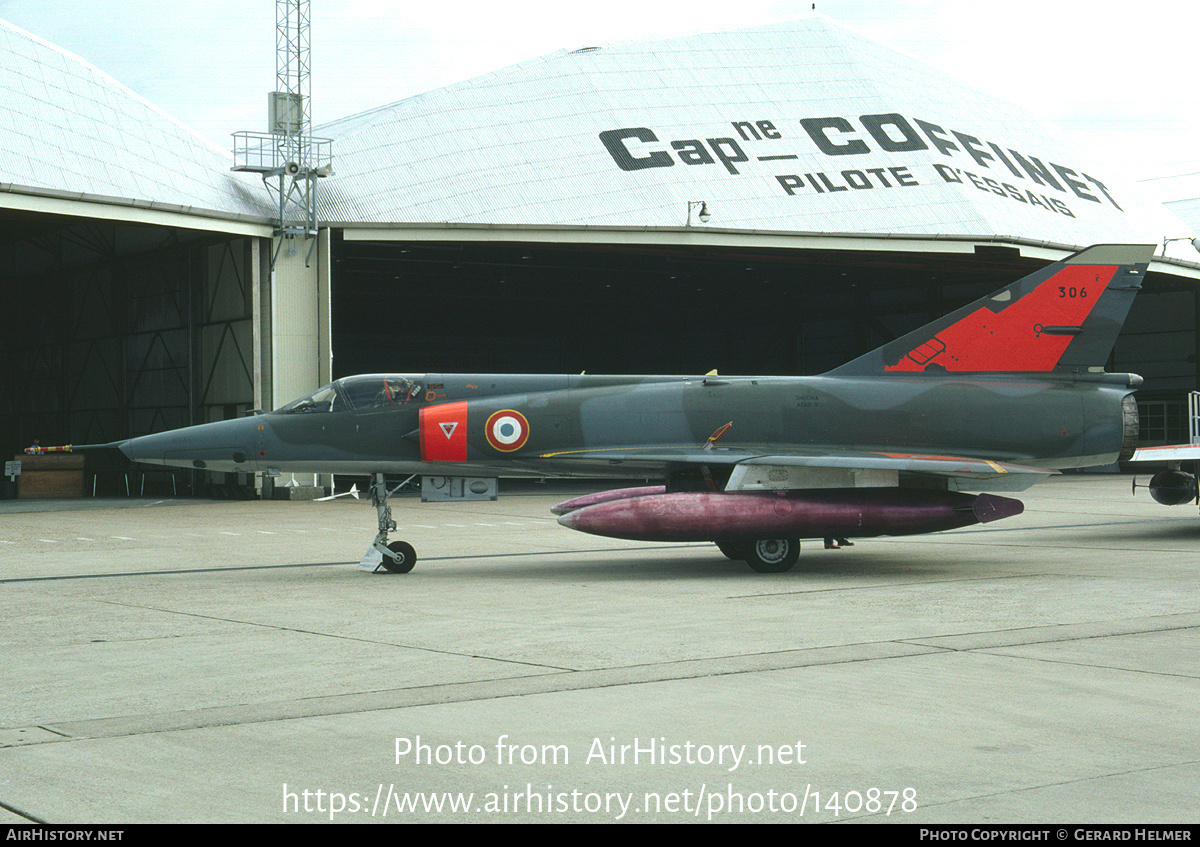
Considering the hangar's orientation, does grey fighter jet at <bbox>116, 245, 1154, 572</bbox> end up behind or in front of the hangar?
in front

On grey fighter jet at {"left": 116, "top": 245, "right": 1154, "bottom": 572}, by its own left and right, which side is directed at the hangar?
right

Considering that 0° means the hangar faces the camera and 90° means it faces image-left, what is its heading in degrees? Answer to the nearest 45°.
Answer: approximately 0°

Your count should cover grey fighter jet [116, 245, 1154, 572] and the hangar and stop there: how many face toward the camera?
1

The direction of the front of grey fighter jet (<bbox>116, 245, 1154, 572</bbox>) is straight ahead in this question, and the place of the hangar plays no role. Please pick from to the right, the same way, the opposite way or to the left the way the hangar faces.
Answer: to the left

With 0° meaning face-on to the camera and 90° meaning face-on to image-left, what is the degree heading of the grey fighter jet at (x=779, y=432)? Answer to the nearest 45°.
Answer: approximately 90°
